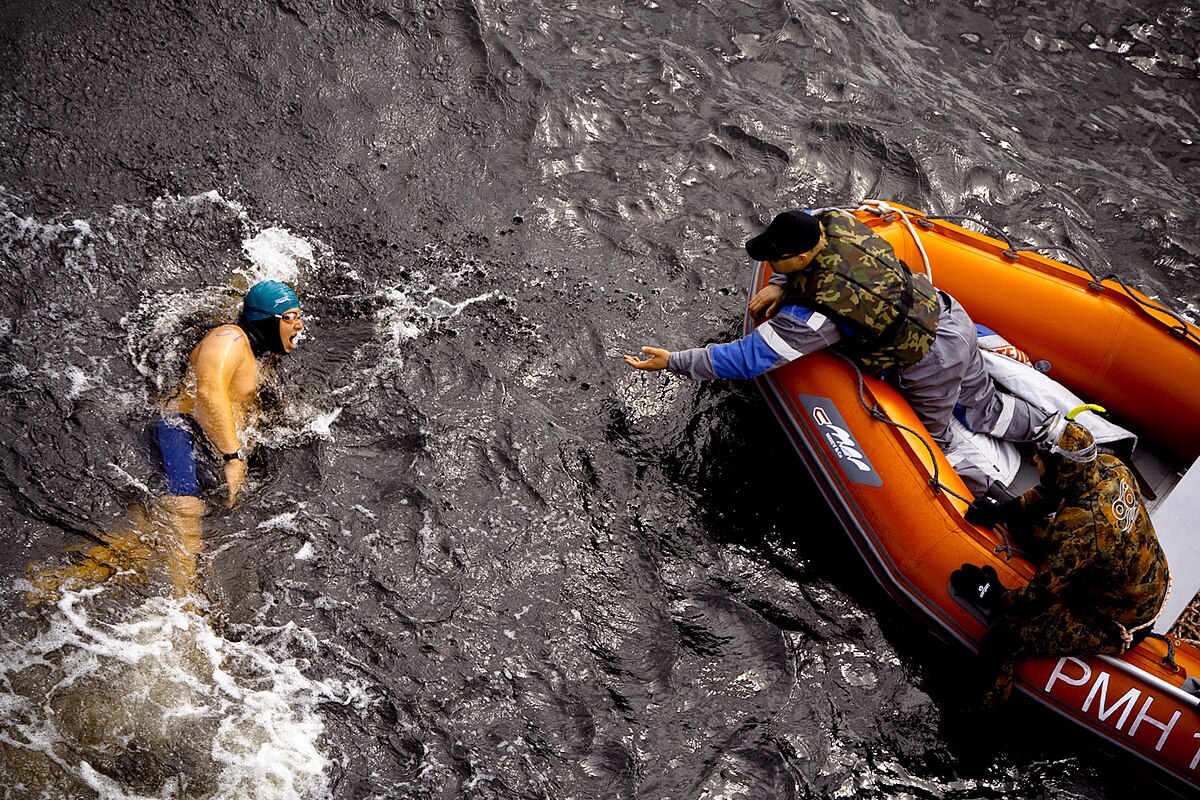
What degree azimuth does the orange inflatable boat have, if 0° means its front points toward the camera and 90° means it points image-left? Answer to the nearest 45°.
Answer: approximately 135°

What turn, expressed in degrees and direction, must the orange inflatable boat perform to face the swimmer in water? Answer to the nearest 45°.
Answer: approximately 90° to its left

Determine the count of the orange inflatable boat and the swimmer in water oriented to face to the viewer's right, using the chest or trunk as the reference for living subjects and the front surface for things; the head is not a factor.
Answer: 1

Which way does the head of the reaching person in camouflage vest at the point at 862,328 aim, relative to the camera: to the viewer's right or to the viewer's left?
to the viewer's left

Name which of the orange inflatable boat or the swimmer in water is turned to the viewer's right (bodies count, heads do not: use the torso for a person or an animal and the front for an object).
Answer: the swimmer in water

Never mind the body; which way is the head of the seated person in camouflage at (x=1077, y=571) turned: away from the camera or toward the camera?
away from the camera

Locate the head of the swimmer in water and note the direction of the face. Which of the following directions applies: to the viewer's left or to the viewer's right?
to the viewer's right

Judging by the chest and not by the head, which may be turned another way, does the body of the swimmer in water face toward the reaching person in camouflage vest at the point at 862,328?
yes

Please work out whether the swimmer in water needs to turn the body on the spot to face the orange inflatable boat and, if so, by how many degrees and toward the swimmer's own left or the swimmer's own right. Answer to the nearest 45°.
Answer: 0° — they already face it

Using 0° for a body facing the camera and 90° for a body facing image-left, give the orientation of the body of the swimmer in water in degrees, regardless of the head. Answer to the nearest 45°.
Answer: approximately 270°
